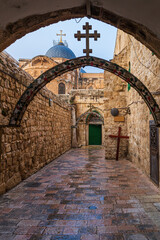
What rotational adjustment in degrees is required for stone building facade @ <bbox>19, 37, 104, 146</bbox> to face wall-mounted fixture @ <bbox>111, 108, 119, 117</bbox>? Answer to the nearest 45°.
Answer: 0° — it already faces it

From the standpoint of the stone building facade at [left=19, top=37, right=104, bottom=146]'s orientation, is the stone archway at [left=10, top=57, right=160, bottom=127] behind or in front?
in front

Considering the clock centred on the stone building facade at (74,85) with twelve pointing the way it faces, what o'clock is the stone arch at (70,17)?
The stone arch is roughly at 12 o'clock from the stone building facade.

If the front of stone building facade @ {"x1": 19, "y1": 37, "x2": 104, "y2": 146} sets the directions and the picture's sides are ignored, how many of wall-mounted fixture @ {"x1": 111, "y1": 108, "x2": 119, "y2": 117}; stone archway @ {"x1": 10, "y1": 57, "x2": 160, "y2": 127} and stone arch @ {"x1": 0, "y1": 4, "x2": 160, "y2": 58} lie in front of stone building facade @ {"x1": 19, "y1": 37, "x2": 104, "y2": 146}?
3

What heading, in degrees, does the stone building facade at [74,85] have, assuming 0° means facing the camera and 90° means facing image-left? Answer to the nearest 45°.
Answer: approximately 0°
